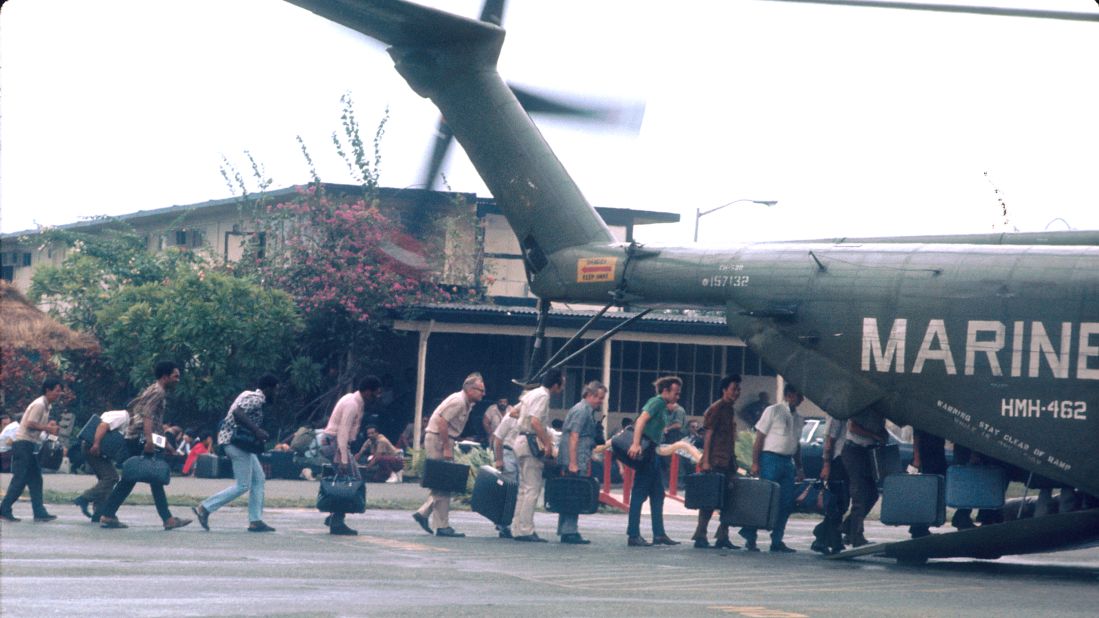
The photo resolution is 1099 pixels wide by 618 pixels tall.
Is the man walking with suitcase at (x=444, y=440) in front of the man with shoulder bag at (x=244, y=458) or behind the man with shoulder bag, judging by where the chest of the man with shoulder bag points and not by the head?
in front

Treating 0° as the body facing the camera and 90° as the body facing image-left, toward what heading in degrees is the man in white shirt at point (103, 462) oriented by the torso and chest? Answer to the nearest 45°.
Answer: approximately 270°

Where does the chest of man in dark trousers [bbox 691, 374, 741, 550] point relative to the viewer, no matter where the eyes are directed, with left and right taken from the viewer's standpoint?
facing to the right of the viewer

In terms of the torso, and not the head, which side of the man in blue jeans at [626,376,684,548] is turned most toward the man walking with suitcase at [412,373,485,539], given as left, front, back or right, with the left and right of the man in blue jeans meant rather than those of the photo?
back

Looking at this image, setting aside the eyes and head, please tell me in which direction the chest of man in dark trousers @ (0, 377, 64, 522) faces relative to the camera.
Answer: to the viewer's right

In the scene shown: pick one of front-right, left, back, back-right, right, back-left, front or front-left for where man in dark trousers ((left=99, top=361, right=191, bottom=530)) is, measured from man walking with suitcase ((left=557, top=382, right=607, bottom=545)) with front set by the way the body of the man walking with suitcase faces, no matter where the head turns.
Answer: back

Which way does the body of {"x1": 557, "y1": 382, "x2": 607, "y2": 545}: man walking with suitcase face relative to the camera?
to the viewer's right

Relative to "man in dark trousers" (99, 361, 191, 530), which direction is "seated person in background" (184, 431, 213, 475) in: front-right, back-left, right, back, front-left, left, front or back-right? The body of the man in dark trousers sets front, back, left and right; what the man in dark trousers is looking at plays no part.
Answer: left

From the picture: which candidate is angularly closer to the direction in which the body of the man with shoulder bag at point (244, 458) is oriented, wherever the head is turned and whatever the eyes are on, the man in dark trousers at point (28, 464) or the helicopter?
the helicopter

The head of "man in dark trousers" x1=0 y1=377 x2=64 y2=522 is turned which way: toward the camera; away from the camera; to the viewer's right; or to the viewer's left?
to the viewer's right

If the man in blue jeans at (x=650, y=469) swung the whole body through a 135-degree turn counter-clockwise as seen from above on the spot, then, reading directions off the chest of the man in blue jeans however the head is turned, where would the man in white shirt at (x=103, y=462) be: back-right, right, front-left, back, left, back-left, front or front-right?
front-left

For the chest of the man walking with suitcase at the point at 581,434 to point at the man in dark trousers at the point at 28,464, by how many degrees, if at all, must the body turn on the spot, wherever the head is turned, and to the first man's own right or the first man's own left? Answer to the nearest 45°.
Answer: approximately 180°

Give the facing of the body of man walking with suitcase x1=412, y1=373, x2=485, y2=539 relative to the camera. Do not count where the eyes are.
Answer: to the viewer's right

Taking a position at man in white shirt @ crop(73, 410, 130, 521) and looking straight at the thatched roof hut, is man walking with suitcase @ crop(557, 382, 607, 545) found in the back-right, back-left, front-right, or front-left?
back-right

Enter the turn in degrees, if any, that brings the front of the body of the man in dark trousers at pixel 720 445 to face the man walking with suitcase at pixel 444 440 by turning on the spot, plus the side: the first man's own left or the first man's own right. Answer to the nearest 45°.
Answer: approximately 180°

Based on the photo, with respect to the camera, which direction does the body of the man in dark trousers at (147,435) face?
to the viewer's right

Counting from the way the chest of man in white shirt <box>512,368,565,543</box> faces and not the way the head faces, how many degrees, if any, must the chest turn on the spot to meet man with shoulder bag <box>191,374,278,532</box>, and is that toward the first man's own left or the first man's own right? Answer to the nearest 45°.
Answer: approximately 180°

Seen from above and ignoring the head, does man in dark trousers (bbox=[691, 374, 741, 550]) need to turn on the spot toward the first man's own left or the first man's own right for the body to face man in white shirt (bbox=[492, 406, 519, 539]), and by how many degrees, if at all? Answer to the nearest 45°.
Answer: approximately 180°

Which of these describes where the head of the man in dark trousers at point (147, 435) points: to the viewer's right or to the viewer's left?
to the viewer's right
